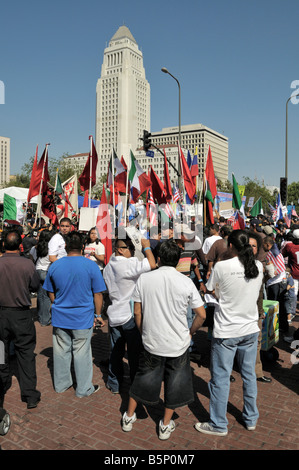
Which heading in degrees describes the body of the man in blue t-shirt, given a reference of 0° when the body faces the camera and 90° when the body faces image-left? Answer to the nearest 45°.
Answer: approximately 180°

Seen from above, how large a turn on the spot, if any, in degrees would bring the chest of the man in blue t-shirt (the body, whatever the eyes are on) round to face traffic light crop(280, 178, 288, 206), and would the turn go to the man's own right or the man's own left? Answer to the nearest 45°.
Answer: approximately 45° to the man's own right

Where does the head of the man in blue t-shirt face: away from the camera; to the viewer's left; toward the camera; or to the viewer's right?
away from the camera

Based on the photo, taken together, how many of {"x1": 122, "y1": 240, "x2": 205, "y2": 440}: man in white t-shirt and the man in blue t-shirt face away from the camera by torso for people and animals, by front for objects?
2

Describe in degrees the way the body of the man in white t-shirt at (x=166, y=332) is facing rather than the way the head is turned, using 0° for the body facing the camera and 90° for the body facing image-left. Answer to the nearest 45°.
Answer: approximately 180°

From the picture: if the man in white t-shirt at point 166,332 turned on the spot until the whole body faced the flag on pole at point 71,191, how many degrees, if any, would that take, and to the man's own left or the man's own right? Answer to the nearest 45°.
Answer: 0° — they already face it

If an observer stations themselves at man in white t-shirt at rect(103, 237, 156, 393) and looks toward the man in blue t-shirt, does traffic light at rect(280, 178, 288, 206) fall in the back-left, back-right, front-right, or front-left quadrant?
back-right

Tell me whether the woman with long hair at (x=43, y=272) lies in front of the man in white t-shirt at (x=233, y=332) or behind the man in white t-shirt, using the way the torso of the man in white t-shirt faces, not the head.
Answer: in front

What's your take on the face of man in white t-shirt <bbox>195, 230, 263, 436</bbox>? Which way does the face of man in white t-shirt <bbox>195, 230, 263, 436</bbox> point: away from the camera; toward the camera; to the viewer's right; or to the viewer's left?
away from the camera

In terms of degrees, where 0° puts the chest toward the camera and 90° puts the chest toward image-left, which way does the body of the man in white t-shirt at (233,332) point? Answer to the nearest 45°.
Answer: approximately 135°

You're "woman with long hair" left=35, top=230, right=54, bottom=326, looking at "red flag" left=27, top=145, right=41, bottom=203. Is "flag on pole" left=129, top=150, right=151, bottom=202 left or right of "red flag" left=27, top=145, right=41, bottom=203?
right
